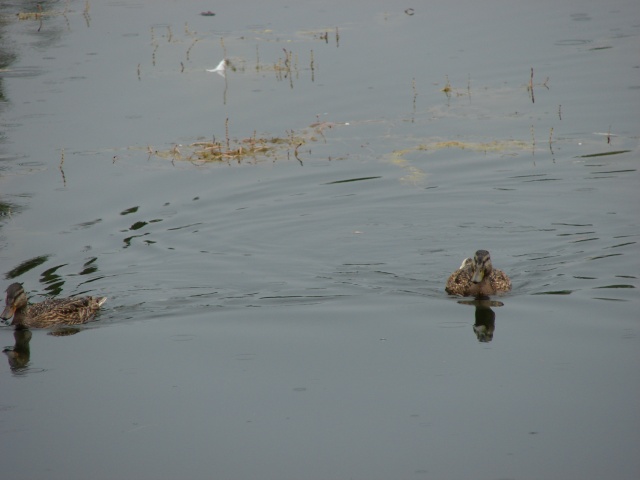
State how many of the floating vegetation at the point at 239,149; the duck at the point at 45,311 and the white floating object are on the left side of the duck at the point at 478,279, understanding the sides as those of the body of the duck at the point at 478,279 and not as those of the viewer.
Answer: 0

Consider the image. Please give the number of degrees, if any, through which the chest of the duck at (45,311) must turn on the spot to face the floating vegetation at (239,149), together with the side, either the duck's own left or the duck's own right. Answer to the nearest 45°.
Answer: approximately 135° to the duck's own right

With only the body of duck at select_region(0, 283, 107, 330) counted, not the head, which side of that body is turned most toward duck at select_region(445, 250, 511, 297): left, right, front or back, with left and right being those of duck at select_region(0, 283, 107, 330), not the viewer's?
back

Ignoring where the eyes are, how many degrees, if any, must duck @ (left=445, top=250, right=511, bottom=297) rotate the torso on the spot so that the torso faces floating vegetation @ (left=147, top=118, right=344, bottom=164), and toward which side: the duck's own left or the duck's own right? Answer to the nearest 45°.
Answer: approximately 135° to the duck's own right

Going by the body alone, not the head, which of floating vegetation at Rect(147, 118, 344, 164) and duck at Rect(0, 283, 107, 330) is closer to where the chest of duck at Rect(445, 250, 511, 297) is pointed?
the duck

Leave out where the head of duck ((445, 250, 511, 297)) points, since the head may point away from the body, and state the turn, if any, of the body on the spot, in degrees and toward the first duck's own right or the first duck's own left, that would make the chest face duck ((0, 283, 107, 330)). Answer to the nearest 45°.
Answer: approximately 90° to the first duck's own right

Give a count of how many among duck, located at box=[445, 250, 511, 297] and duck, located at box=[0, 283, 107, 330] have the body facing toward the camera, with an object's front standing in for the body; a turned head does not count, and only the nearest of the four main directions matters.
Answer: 1

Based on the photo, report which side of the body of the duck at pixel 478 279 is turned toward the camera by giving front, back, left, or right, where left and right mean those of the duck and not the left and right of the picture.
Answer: front

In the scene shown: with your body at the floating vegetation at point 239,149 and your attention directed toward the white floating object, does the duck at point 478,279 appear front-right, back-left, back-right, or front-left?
back-right

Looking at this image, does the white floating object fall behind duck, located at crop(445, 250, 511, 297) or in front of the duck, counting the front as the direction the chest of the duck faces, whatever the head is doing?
behind

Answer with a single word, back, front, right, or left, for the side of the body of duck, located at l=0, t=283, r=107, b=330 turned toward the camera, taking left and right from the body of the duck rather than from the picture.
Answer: left

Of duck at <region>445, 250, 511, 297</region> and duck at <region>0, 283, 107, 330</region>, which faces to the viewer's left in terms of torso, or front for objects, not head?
duck at <region>0, 283, 107, 330</region>
